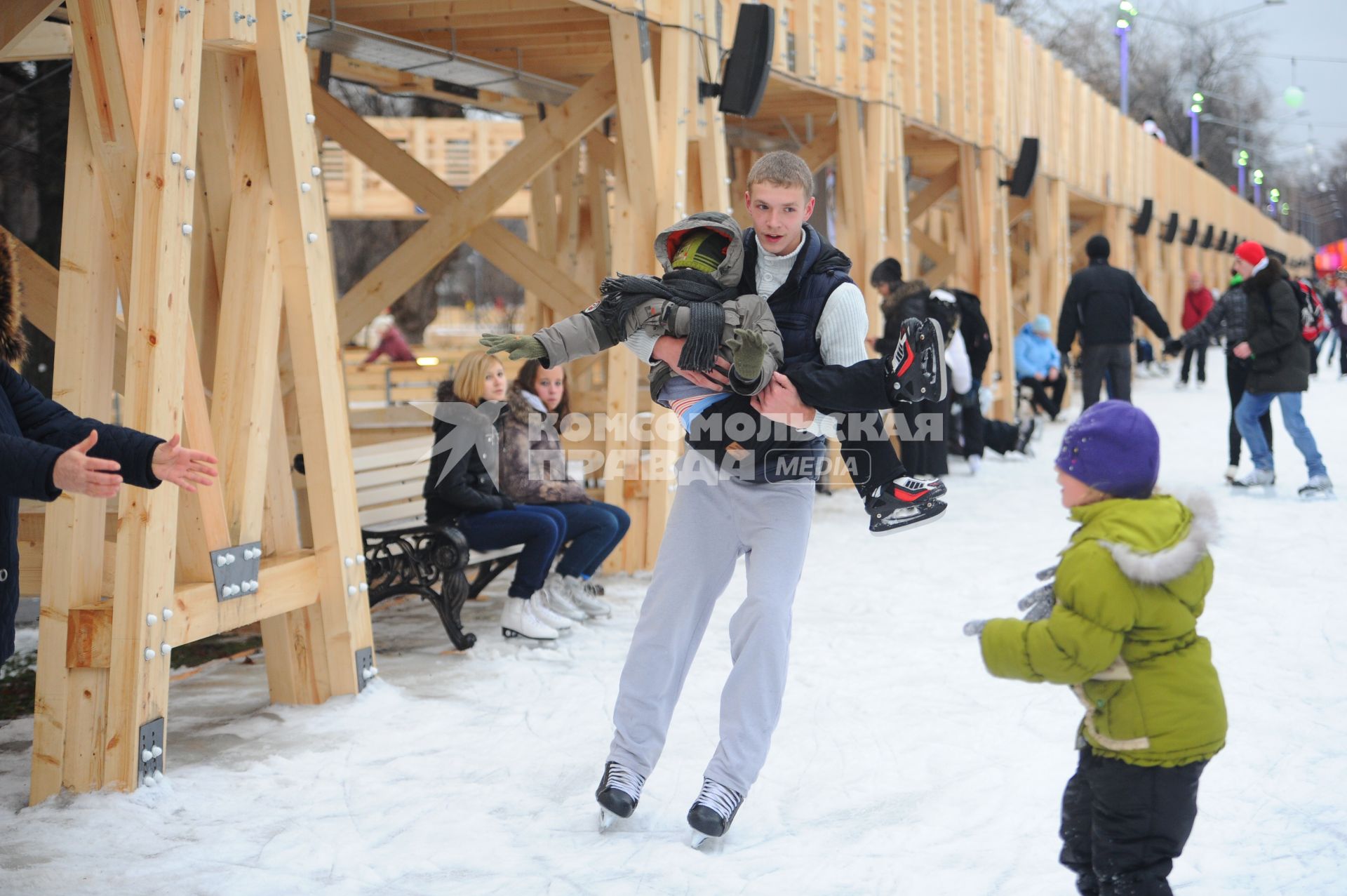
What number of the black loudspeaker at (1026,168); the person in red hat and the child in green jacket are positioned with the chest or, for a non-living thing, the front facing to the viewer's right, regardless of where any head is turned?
1

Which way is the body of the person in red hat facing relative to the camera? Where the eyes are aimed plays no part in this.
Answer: to the viewer's left

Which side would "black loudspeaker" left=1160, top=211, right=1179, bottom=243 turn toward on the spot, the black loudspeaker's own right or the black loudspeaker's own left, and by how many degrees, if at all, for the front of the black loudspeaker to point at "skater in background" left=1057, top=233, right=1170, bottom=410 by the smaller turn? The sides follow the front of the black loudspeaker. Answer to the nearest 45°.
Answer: approximately 45° to the black loudspeaker's own right

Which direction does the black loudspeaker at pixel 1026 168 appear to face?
to the viewer's right

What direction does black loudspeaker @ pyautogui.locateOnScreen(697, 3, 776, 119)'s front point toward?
to the viewer's right

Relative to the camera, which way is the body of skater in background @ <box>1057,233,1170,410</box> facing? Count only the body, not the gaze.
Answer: away from the camera

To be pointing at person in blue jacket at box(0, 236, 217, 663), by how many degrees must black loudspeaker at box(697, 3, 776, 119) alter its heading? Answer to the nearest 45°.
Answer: approximately 90° to its right

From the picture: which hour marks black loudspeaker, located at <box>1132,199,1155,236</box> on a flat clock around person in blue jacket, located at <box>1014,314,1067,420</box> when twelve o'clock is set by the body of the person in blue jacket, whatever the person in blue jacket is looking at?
The black loudspeaker is roughly at 8 o'clock from the person in blue jacket.

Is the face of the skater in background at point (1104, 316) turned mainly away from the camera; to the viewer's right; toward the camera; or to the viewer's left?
away from the camera

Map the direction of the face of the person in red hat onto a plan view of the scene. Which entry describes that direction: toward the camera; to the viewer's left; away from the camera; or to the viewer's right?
to the viewer's left

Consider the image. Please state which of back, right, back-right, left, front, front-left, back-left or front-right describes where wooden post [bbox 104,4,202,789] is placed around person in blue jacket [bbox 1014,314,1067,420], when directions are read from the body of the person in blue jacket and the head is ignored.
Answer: front-right

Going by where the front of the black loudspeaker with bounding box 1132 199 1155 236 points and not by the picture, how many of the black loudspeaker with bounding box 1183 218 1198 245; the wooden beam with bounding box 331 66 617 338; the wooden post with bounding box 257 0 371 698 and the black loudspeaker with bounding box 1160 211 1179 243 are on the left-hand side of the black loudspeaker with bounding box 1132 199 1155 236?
2

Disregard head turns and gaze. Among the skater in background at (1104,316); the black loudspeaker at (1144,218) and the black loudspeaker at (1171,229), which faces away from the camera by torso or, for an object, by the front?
the skater in background

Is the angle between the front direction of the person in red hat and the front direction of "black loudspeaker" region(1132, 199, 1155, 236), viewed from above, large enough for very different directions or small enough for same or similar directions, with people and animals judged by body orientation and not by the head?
very different directions

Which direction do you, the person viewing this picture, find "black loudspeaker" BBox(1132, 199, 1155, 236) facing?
facing to the right of the viewer

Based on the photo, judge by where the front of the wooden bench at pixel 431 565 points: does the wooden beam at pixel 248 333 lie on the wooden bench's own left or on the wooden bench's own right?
on the wooden bench's own right

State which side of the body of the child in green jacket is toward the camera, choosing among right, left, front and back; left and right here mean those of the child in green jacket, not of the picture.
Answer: left
